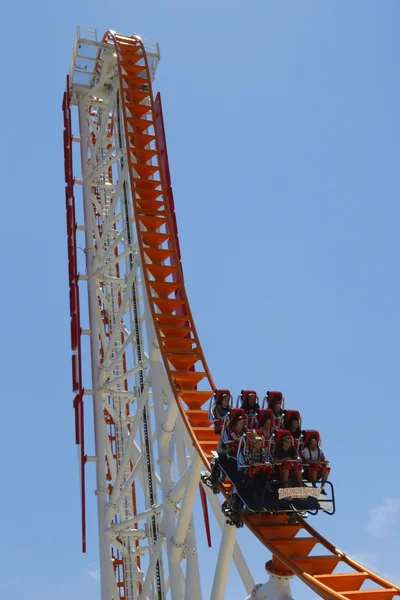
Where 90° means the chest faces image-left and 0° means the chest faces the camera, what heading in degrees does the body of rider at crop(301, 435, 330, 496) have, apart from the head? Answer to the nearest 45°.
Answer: approximately 315°

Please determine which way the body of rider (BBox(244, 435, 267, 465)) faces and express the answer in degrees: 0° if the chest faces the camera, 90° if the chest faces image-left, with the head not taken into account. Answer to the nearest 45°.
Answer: approximately 315°

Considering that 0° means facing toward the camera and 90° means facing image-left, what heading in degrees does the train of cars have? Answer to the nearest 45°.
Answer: approximately 315°
